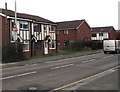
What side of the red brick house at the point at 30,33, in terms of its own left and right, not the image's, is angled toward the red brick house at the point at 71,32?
left

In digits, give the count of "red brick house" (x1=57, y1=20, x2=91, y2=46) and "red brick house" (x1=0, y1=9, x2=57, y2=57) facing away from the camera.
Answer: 0

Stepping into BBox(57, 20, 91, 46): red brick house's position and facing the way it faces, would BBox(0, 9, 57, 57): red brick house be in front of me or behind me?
in front

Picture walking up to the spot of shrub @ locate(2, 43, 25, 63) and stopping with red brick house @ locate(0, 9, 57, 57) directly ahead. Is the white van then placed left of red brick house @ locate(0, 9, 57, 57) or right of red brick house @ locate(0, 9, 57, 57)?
right

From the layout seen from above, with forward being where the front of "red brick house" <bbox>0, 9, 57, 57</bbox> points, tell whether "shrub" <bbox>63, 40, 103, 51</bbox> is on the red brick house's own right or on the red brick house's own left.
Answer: on the red brick house's own left

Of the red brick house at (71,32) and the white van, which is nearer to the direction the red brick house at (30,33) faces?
the white van

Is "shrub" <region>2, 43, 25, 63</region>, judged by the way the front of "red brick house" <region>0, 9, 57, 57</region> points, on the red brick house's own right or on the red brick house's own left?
on the red brick house's own right

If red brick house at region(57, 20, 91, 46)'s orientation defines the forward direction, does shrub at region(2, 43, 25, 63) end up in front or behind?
in front

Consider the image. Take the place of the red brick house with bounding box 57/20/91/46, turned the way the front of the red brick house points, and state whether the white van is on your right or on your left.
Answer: on your left

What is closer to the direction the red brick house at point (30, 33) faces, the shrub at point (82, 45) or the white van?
the white van

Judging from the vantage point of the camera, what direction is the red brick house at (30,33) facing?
facing the viewer and to the right of the viewer
